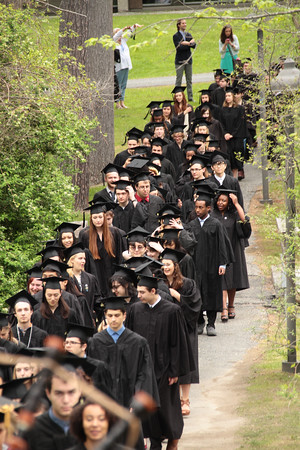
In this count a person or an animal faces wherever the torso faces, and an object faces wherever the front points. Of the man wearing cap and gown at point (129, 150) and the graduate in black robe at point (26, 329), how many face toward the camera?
2

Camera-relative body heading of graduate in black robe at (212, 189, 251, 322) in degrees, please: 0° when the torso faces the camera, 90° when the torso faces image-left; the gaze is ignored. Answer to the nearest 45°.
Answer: approximately 45°

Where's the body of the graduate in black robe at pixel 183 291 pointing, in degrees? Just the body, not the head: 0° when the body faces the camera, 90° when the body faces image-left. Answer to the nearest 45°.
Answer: approximately 45°

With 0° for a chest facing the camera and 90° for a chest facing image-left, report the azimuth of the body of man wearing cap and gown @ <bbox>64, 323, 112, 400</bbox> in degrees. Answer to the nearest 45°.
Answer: approximately 45°

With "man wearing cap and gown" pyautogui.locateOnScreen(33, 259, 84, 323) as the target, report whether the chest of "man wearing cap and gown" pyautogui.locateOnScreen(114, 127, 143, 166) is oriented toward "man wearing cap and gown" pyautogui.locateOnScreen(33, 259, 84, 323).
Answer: yes

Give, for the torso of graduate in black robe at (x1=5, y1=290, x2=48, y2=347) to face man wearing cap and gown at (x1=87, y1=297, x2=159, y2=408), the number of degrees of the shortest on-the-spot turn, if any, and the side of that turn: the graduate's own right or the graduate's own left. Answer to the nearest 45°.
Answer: approximately 45° to the graduate's own left

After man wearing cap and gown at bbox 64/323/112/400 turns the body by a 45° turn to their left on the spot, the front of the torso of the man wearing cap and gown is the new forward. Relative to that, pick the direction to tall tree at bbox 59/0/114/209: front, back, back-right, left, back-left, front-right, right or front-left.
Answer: back

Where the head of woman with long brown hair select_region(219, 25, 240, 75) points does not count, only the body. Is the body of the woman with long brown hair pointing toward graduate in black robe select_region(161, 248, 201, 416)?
yes

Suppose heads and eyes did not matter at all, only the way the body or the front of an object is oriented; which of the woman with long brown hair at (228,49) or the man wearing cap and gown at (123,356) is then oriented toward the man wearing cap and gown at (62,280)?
the woman with long brown hair
